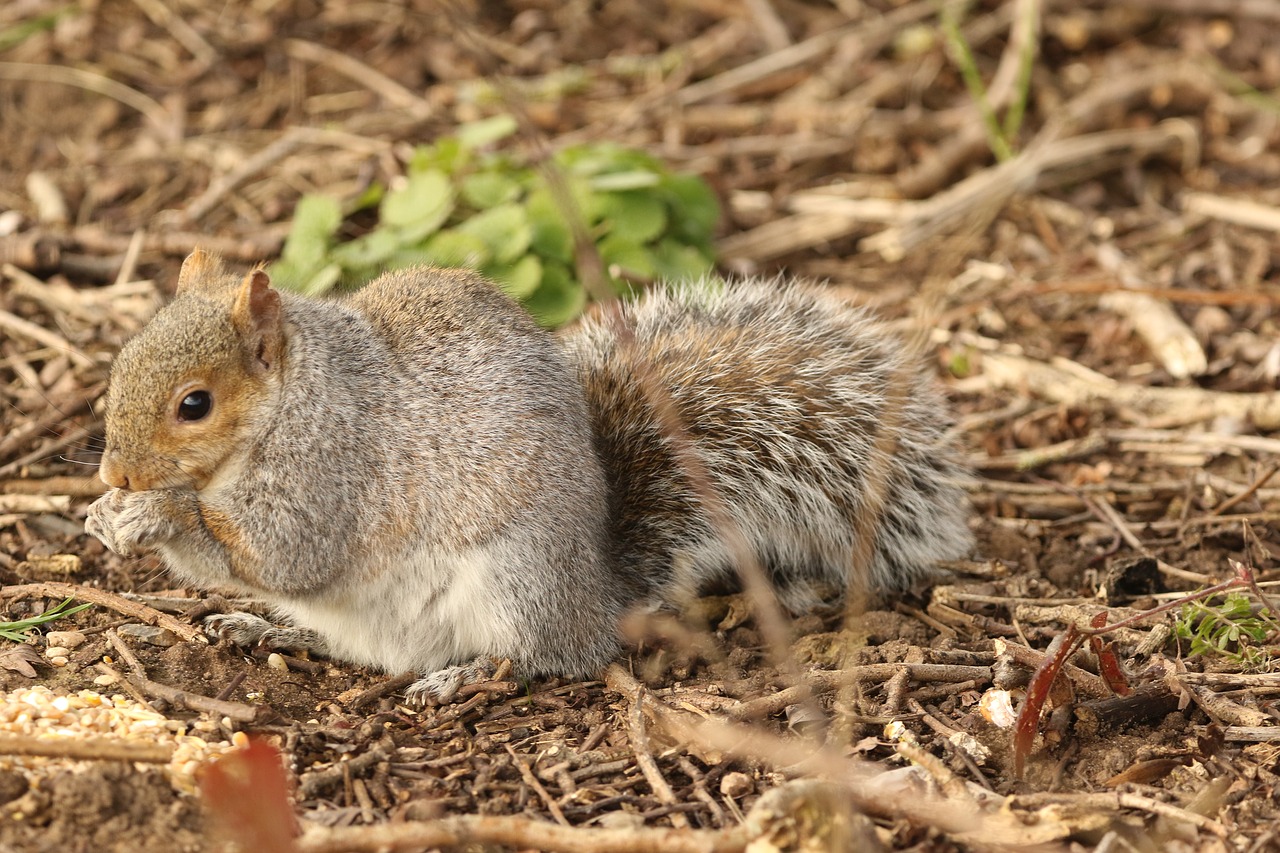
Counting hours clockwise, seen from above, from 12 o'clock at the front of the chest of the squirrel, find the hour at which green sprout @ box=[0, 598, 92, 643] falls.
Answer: The green sprout is roughly at 12 o'clock from the squirrel.

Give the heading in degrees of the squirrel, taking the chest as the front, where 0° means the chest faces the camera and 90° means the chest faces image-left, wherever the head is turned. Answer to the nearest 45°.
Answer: approximately 90°

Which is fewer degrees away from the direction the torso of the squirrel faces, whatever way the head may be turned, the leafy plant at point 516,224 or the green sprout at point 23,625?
the green sprout

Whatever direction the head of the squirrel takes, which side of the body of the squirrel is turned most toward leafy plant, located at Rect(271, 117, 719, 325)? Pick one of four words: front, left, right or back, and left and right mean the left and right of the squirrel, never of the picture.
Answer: right

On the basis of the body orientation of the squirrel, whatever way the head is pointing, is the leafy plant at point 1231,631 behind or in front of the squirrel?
behind
